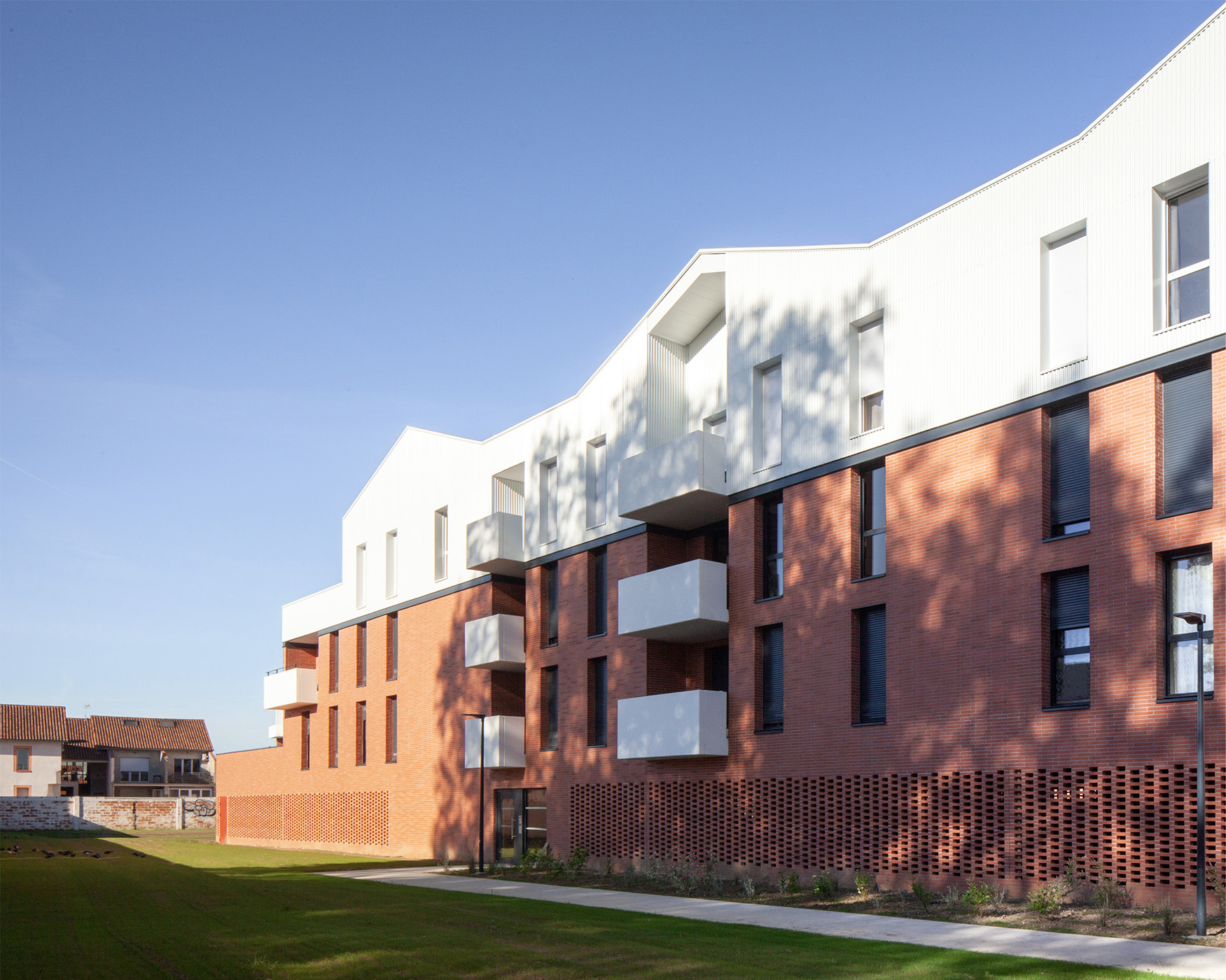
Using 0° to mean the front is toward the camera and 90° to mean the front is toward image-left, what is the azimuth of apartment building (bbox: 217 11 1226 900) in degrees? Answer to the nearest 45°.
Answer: approximately 45°
